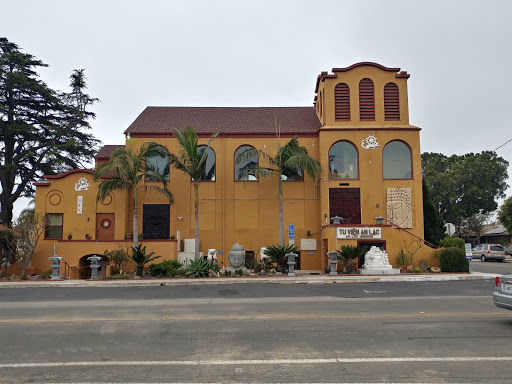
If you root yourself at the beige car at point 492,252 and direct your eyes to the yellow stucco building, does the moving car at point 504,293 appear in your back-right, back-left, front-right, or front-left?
front-left

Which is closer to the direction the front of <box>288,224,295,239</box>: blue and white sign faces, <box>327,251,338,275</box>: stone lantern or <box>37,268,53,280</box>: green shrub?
the stone lantern

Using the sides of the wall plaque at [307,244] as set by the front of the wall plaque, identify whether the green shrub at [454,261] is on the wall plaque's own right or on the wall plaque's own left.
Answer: on the wall plaque's own left

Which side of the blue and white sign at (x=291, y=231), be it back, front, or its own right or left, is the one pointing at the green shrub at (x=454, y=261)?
left

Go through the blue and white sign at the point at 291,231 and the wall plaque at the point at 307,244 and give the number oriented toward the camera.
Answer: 2

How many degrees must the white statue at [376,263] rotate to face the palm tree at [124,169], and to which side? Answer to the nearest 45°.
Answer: approximately 90° to its right

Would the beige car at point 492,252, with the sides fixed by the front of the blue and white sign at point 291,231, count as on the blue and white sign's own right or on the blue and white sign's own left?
on the blue and white sign's own left

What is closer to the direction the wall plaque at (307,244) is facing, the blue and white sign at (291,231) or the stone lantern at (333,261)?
the stone lantern

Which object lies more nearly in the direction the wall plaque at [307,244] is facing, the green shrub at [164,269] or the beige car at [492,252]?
the green shrub

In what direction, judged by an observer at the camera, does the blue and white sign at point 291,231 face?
facing the viewer

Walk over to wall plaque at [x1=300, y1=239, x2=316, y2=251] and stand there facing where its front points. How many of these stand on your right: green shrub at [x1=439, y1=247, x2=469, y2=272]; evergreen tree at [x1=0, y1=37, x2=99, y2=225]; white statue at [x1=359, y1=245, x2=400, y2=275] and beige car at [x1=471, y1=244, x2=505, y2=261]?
1

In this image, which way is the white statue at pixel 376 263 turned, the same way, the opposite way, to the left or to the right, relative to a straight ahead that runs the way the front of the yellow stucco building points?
the same way

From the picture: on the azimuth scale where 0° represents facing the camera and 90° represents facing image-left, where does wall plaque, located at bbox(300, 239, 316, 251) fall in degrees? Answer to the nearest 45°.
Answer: approximately 0°

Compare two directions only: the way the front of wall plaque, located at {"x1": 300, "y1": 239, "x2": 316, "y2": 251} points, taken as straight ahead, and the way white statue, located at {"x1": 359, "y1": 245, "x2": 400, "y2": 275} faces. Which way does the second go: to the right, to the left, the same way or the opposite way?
the same way

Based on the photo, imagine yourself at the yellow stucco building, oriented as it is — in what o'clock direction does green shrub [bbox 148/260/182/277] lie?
The green shrub is roughly at 2 o'clock from the yellow stucco building.

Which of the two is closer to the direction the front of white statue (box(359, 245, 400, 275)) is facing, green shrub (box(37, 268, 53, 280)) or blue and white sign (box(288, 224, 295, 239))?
the green shrub

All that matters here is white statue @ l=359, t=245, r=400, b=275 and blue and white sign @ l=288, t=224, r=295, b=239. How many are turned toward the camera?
2
